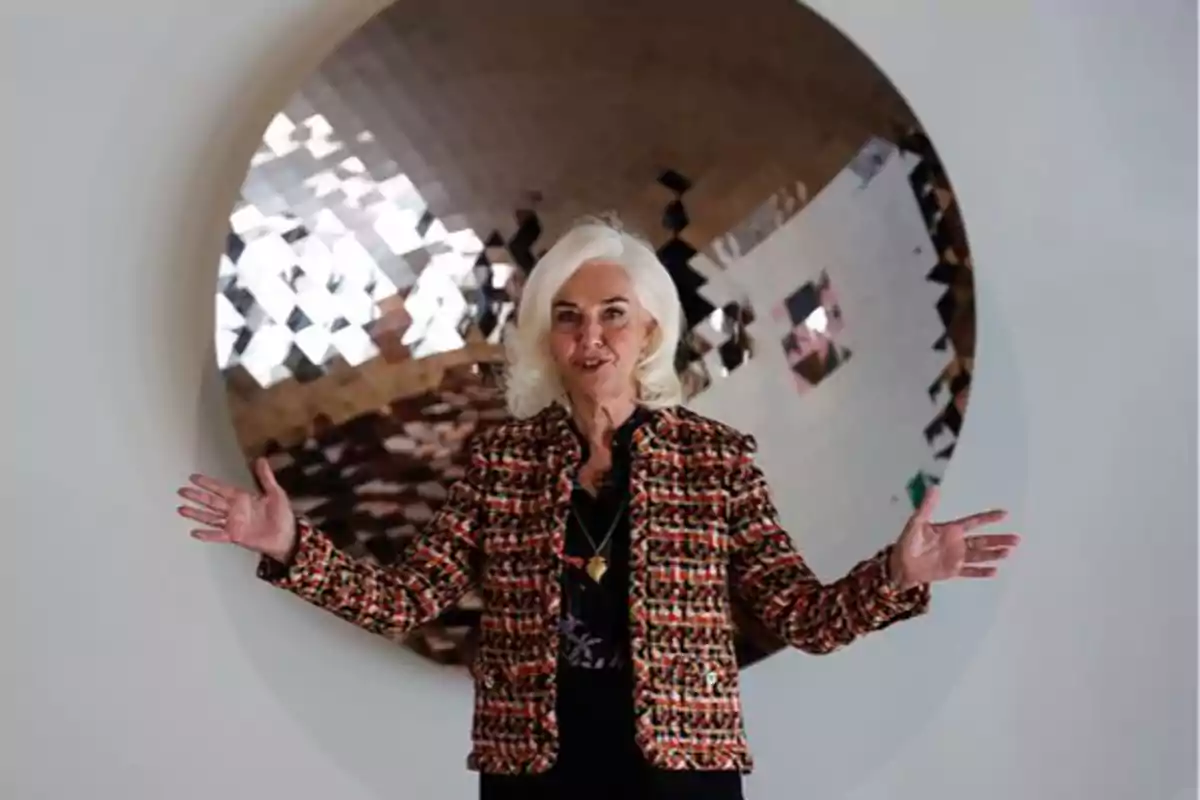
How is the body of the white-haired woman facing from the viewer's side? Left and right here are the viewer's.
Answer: facing the viewer

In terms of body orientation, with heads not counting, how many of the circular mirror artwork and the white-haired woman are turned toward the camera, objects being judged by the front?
2

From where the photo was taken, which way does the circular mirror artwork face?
toward the camera
